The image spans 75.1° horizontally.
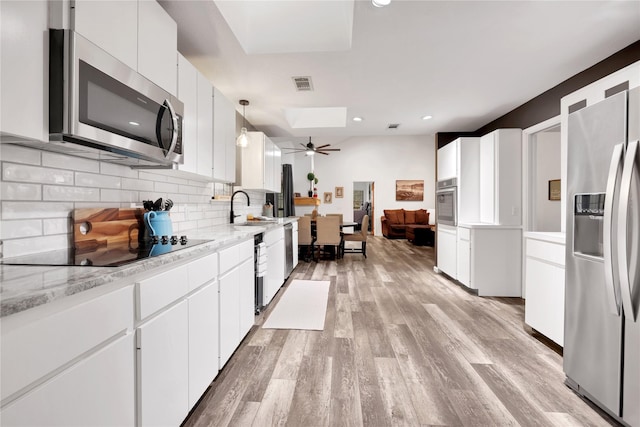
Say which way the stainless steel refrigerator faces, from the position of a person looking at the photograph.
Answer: facing the viewer and to the left of the viewer

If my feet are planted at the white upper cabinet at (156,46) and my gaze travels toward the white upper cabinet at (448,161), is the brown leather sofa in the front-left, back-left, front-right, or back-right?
front-left

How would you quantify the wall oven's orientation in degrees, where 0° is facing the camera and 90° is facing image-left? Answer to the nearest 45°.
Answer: approximately 45°

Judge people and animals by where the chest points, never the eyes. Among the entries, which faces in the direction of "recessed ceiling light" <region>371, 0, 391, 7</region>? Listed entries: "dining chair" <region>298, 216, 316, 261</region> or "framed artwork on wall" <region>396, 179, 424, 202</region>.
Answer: the framed artwork on wall

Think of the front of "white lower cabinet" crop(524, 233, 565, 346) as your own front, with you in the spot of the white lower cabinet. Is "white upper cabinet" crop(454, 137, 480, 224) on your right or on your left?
on your right

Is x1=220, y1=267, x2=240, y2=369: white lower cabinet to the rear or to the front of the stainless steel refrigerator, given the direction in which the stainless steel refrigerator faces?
to the front

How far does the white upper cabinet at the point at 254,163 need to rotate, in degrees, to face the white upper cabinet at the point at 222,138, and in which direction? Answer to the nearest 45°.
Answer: approximately 90° to its right

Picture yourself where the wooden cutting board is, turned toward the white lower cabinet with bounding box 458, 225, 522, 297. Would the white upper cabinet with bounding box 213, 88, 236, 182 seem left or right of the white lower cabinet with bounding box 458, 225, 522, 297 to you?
left

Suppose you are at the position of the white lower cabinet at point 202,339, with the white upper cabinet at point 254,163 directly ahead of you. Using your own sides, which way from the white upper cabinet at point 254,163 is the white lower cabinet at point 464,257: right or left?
right

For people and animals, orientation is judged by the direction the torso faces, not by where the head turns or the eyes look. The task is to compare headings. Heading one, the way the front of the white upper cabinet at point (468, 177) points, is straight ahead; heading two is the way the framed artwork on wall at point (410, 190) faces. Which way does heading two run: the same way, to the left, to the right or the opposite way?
to the left

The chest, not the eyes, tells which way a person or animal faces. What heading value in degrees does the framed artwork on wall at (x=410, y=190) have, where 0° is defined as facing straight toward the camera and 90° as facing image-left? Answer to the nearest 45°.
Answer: approximately 0°

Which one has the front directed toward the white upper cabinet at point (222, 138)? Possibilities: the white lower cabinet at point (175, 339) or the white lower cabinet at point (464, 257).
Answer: the white lower cabinet at point (464, 257)

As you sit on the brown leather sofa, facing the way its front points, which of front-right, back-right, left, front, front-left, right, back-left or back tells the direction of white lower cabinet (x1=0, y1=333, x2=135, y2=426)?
front

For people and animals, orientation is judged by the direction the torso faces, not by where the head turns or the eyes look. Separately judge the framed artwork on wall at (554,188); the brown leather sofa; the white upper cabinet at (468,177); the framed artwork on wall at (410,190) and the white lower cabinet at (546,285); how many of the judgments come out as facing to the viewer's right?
0

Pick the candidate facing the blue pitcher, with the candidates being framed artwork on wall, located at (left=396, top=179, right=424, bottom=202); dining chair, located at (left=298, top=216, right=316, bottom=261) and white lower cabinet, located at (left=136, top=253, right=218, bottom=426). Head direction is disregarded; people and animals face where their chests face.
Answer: the framed artwork on wall
